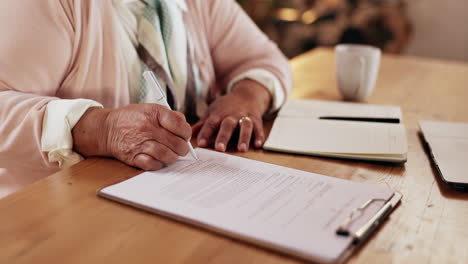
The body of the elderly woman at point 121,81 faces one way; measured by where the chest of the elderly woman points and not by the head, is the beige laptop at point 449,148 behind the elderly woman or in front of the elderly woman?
in front

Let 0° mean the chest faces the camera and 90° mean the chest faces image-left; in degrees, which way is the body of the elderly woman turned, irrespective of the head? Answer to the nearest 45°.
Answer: approximately 315°
